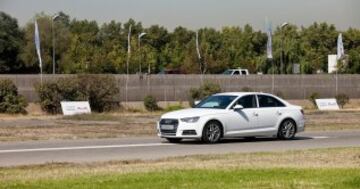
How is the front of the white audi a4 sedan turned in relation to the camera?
facing the viewer and to the left of the viewer

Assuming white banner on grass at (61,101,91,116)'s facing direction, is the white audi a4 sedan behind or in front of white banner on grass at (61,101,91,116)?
in front

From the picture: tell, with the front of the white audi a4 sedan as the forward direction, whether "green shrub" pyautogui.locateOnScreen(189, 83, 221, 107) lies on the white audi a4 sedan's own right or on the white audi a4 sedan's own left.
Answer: on the white audi a4 sedan's own right

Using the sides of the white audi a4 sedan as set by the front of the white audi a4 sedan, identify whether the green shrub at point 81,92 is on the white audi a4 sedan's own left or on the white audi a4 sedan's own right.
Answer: on the white audi a4 sedan's own right

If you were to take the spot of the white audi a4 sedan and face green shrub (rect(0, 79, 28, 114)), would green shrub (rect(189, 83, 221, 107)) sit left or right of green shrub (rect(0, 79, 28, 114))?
right

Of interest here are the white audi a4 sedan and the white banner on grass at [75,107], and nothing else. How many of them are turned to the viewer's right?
0

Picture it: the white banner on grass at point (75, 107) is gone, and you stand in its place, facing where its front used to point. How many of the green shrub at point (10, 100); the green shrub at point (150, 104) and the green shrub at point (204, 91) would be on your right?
1

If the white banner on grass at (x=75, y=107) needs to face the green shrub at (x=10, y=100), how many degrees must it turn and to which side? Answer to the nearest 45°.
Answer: approximately 90° to its right

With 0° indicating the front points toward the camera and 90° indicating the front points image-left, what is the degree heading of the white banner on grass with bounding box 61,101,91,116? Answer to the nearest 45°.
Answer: approximately 0°

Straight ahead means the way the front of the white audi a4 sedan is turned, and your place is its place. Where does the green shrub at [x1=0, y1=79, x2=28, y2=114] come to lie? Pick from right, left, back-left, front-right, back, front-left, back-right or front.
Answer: right
